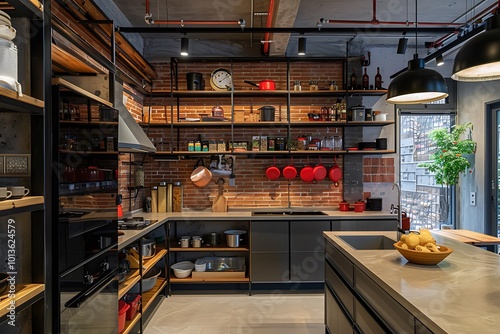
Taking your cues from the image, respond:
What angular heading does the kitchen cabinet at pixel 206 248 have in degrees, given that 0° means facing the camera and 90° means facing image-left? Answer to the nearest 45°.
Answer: approximately 0°

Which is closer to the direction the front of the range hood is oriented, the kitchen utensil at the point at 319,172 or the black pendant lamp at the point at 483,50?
the kitchen utensil

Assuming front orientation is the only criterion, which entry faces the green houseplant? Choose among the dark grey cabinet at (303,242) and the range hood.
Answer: the range hood

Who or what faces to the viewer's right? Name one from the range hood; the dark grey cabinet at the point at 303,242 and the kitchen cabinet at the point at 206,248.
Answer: the range hood

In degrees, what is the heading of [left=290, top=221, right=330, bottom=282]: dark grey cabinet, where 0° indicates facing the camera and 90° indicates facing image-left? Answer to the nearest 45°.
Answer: approximately 0°

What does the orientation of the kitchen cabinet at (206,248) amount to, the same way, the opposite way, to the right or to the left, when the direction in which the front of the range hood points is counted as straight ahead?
to the right

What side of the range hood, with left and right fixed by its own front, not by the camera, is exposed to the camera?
right

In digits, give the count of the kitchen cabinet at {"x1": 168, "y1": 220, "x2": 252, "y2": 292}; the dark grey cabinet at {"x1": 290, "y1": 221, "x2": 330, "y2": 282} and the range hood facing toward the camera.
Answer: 2

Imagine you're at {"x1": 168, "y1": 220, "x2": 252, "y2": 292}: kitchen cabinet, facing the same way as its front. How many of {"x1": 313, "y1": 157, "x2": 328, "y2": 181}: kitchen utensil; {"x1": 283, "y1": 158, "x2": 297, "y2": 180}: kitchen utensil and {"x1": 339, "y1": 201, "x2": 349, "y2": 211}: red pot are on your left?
3
